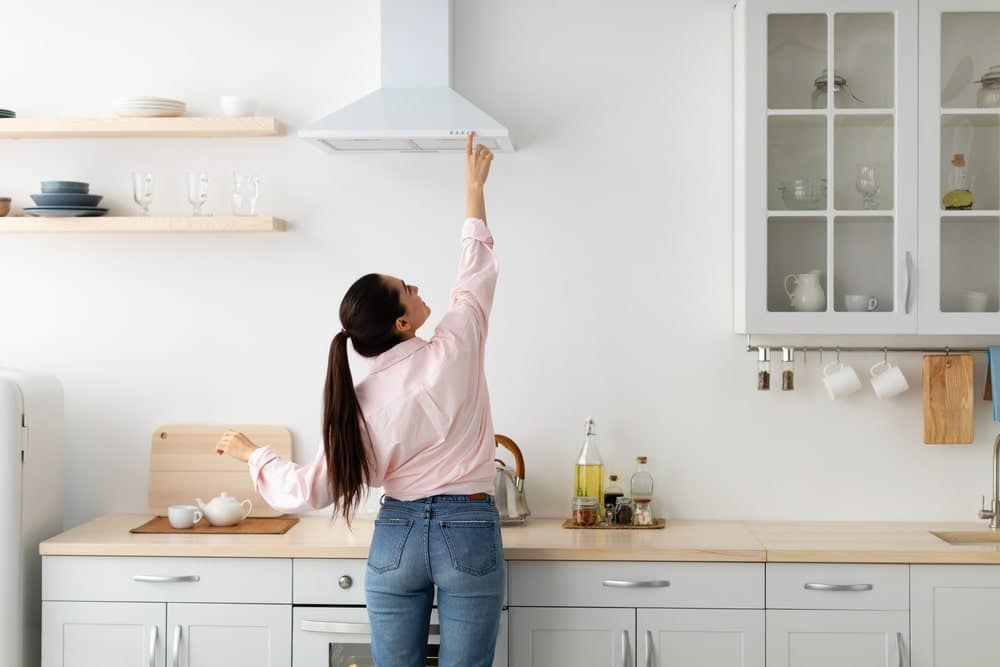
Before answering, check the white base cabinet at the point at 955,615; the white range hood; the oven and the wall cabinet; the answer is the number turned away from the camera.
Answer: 0

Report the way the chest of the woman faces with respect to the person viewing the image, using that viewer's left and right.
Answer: facing away from the viewer

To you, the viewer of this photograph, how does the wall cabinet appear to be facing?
facing the viewer

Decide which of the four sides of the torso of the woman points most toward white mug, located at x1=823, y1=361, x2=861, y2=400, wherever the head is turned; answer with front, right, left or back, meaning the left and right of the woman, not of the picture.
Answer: right

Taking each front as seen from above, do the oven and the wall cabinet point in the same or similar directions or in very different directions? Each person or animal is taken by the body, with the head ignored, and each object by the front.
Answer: same or similar directions

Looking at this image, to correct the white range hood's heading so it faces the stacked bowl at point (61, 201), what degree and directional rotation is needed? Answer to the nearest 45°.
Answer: approximately 90° to its right

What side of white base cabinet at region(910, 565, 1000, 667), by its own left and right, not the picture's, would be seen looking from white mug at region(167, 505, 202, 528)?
right

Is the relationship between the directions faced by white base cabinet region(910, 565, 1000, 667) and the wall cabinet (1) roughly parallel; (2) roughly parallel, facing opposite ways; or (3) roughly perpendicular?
roughly parallel

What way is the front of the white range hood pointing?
toward the camera

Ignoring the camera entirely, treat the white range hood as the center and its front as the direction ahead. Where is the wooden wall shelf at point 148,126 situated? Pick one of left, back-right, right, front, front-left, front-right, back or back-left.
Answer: right

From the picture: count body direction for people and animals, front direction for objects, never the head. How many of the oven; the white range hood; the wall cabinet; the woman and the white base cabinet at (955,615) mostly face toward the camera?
4

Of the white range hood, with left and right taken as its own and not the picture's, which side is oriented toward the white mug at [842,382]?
left
